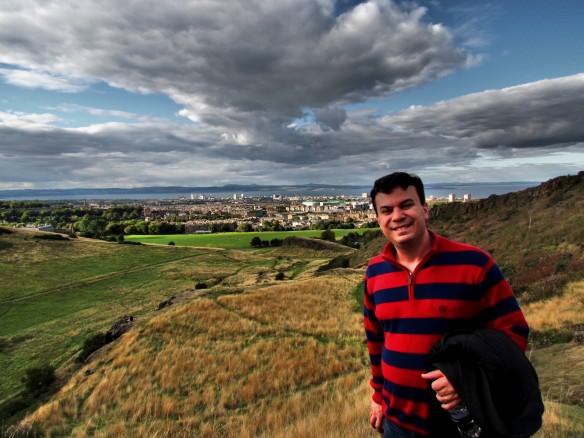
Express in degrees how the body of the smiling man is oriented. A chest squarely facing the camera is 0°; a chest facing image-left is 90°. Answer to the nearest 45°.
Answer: approximately 45°

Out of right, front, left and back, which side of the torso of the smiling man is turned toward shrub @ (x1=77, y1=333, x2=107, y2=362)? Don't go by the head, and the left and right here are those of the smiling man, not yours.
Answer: right

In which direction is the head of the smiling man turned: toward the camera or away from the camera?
toward the camera

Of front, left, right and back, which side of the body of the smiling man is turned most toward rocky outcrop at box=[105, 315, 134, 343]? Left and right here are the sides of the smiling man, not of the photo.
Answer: right
